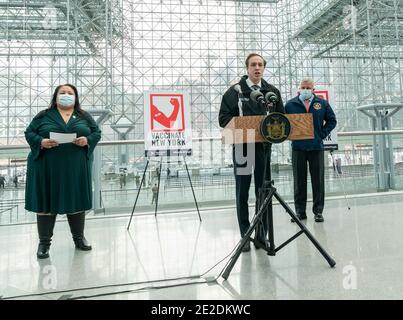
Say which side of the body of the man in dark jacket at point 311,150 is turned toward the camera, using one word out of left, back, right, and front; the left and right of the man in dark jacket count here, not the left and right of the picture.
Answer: front

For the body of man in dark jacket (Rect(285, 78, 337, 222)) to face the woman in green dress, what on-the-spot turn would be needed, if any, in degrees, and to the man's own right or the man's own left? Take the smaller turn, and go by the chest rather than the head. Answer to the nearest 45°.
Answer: approximately 45° to the man's own right

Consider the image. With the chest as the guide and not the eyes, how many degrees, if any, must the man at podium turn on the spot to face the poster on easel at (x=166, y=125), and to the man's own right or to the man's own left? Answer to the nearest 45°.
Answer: approximately 135° to the man's own right

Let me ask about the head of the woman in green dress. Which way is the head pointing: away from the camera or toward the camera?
toward the camera

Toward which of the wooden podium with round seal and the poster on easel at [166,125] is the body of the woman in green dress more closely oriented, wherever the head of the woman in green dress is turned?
the wooden podium with round seal

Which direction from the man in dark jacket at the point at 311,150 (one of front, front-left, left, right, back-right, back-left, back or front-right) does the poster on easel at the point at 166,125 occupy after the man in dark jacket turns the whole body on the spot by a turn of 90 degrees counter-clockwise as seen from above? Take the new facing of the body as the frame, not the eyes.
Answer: back

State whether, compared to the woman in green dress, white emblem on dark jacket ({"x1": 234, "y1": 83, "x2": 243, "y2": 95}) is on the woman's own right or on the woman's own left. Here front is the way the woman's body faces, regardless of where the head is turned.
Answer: on the woman's own left

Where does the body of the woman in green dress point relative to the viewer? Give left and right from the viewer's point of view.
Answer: facing the viewer

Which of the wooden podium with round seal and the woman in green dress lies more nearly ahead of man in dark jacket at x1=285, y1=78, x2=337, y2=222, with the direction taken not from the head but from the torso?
the wooden podium with round seal

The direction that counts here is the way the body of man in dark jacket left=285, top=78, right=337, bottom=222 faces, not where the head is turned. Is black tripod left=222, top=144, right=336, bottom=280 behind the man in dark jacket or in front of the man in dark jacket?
in front

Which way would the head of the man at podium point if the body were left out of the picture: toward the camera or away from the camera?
toward the camera
